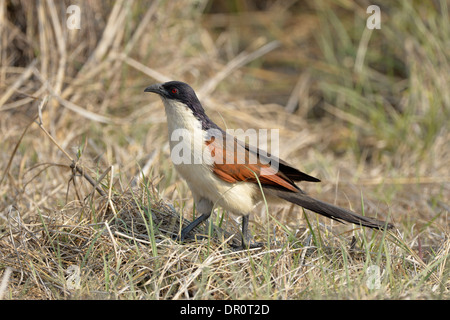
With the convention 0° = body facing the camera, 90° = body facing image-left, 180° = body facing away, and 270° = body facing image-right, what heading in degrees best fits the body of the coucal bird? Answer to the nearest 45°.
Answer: approximately 90°
